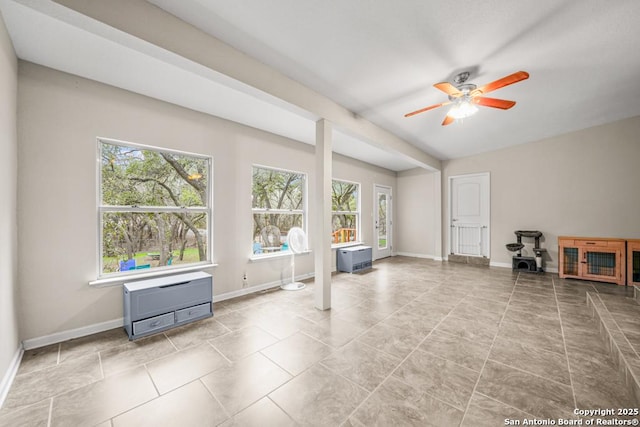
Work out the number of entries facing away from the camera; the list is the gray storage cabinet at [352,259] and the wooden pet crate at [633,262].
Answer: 0

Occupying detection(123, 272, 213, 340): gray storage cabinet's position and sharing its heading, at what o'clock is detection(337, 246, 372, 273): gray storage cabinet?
detection(337, 246, 372, 273): gray storage cabinet is roughly at 10 o'clock from detection(123, 272, 213, 340): gray storage cabinet.

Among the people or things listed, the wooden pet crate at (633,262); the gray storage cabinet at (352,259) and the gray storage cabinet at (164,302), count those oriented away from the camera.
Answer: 0

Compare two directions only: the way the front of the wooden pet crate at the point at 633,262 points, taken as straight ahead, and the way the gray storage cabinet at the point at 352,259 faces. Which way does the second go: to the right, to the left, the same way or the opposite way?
to the left

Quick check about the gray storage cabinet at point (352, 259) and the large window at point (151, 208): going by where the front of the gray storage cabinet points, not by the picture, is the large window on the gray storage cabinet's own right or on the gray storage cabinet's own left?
on the gray storage cabinet's own right

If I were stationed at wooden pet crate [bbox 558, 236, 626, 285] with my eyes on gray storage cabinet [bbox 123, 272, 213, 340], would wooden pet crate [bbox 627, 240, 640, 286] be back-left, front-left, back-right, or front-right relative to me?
back-left

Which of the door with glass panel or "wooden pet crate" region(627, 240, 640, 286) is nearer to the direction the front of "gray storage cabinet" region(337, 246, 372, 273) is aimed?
the wooden pet crate

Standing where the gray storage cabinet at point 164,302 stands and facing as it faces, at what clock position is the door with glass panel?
The door with glass panel is roughly at 10 o'clock from the gray storage cabinet.

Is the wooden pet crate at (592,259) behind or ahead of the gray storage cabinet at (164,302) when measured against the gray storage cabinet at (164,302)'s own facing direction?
ahead

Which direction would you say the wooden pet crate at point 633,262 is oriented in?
toward the camera

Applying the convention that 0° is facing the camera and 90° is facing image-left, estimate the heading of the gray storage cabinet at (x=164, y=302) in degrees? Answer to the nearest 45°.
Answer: approximately 315°

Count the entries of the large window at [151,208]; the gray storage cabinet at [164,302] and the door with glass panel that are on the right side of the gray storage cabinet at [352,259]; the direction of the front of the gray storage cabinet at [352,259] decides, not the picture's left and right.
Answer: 2

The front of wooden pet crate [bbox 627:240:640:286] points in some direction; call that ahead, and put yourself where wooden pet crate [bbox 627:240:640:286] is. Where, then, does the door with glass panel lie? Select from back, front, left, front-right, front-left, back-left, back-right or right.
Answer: right

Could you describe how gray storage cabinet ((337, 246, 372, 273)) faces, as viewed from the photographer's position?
facing the viewer and to the right of the viewer

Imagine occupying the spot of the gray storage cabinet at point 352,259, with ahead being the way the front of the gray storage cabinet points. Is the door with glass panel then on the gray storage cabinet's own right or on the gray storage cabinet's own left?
on the gray storage cabinet's own left

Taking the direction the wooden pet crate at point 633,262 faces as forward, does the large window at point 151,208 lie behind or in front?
in front
